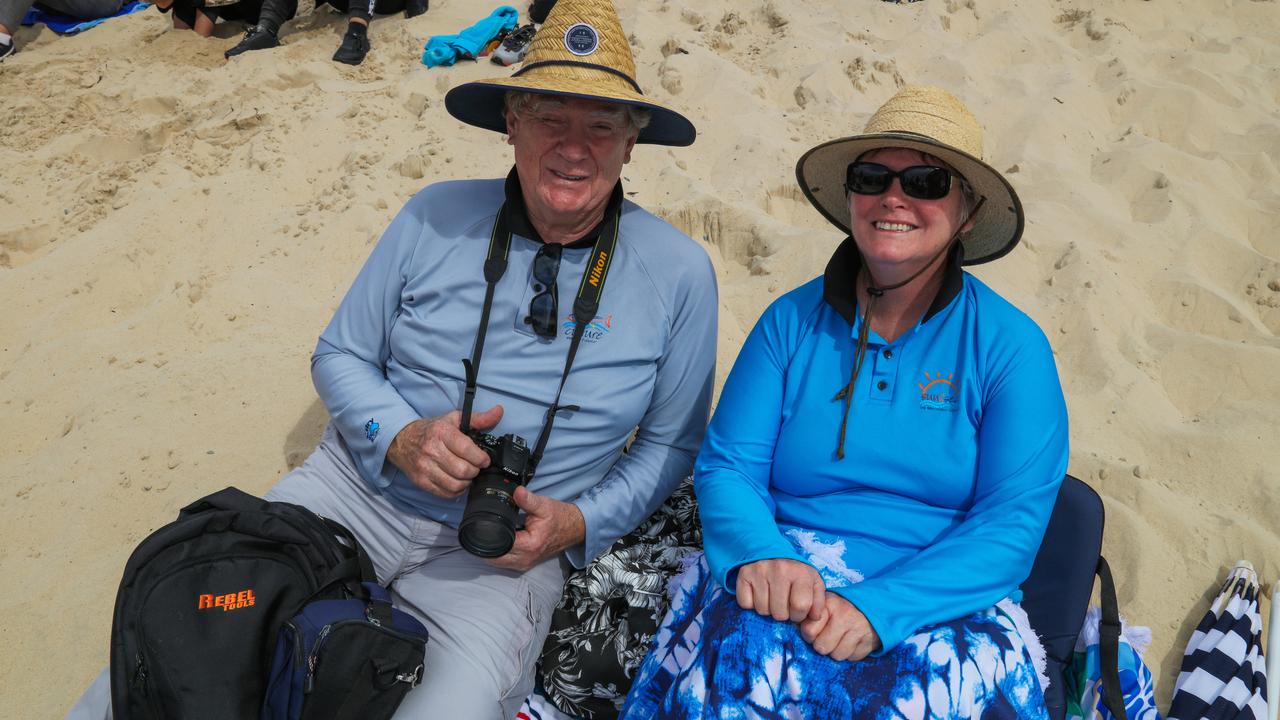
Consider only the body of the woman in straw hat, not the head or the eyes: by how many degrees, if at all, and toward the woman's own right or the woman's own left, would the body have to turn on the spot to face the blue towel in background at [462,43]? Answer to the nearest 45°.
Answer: approximately 135° to the woman's own right

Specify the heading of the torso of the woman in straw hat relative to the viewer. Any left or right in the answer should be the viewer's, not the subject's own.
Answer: facing the viewer

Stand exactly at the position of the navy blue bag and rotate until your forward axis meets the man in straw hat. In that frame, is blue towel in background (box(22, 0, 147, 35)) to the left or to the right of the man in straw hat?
left

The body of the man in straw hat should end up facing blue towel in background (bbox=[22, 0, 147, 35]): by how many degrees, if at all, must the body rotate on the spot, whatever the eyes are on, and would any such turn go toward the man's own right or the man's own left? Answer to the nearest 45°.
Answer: approximately 135° to the man's own right

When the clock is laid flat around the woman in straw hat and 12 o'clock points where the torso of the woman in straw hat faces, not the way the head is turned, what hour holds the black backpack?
The black backpack is roughly at 2 o'clock from the woman in straw hat.

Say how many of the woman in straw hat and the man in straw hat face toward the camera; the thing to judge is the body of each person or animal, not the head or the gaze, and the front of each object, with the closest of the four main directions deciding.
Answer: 2

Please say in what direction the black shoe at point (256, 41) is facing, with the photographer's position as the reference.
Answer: facing the viewer and to the left of the viewer

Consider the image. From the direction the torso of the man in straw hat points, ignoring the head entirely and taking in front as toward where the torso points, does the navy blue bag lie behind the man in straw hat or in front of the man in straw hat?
in front

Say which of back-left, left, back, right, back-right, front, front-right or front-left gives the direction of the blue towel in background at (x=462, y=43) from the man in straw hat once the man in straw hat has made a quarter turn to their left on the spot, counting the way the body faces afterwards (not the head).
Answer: left

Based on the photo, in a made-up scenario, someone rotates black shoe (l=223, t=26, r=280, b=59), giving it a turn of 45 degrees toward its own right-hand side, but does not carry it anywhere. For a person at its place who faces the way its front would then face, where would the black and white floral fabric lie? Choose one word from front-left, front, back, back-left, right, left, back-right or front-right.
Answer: left

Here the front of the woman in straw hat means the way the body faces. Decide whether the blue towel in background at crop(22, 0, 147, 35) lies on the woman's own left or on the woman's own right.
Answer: on the woman's own right
